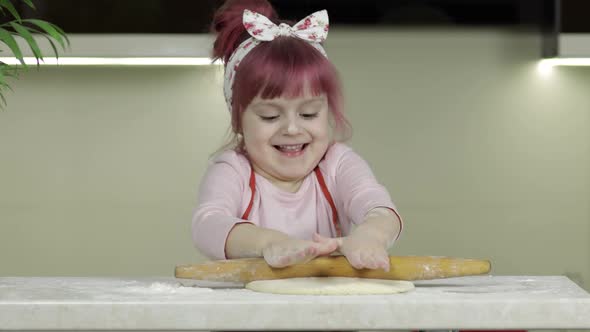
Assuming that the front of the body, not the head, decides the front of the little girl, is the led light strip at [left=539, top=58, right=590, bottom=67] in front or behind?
behind

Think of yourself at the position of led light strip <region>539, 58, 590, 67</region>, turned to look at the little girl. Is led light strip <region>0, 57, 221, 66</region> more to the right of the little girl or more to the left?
right

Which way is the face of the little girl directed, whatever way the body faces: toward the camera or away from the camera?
toward the camera

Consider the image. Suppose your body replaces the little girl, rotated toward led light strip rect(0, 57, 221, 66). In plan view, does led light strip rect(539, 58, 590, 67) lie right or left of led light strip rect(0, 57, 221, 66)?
right

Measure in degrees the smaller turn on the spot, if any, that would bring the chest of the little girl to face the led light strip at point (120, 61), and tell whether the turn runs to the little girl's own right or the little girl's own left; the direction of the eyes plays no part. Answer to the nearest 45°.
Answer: approximately 180°

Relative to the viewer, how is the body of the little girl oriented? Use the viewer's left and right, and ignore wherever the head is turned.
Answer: facing the viewer

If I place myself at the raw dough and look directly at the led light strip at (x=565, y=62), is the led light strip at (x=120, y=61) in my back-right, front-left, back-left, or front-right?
front-left

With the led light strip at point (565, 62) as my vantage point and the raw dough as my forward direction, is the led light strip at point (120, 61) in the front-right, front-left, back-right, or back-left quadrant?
front-right
